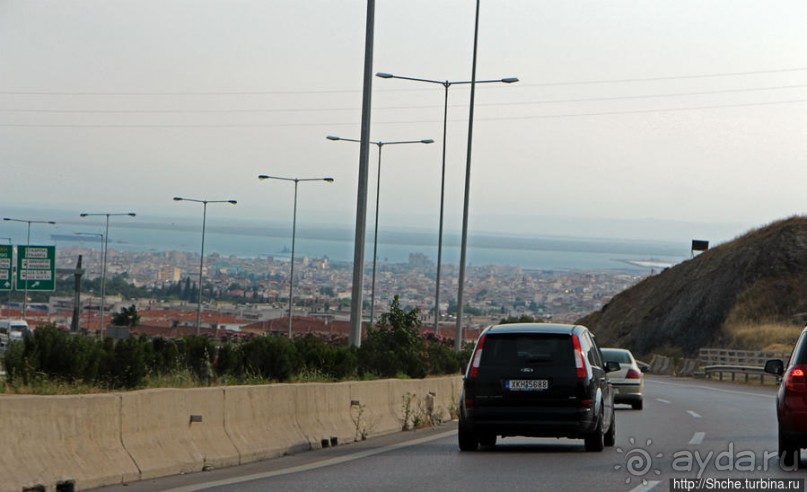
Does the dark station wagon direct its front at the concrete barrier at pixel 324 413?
no

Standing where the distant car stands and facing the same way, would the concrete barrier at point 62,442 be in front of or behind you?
behind

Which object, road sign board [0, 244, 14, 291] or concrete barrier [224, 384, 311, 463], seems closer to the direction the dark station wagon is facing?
the road sign board

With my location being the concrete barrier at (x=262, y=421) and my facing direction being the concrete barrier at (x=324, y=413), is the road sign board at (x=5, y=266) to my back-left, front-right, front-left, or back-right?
front-left

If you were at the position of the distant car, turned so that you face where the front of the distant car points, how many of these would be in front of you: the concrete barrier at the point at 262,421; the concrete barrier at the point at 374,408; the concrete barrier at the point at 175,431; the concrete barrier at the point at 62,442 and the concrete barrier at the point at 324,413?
0

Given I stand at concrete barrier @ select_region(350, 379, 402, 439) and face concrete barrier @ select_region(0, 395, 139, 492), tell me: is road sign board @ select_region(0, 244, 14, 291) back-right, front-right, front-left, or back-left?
back-right

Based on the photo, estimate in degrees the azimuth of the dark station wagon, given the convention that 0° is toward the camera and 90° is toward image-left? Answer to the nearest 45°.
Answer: approximately 180°

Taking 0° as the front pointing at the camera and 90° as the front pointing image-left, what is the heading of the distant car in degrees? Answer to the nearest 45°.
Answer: approximately 180°

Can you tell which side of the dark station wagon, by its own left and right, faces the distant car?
front

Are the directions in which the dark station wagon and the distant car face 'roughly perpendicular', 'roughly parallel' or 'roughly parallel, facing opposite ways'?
roughly parallel

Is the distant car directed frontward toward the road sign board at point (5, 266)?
no

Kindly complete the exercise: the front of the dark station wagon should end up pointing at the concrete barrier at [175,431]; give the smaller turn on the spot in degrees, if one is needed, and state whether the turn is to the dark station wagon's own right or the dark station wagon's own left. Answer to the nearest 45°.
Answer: approximately 135° to the dark station wagon's own left

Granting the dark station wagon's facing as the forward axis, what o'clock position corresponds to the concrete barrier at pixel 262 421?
The concrete barrier is roughly at 8 o'clock from the dark station wagon.

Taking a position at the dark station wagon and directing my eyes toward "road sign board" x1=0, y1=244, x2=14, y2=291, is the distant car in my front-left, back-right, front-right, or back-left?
front-right

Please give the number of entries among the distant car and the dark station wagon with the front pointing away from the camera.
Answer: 2
